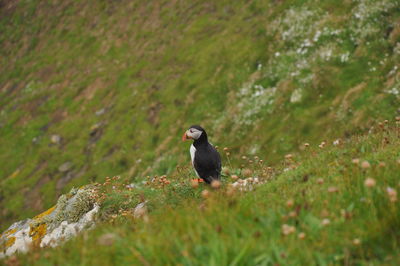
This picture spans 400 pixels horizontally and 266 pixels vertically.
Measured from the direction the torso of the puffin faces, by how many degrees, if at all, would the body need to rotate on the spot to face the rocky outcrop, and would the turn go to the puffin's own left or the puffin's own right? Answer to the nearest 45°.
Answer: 0° — it already faces it

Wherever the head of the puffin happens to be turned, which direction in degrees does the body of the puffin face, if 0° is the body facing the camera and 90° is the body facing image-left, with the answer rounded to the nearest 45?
approximately 90°

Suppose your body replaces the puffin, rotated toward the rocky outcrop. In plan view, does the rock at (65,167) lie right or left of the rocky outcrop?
right

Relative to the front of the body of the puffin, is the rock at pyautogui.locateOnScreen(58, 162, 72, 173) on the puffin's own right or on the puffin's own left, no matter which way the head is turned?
on the puffin's own right
